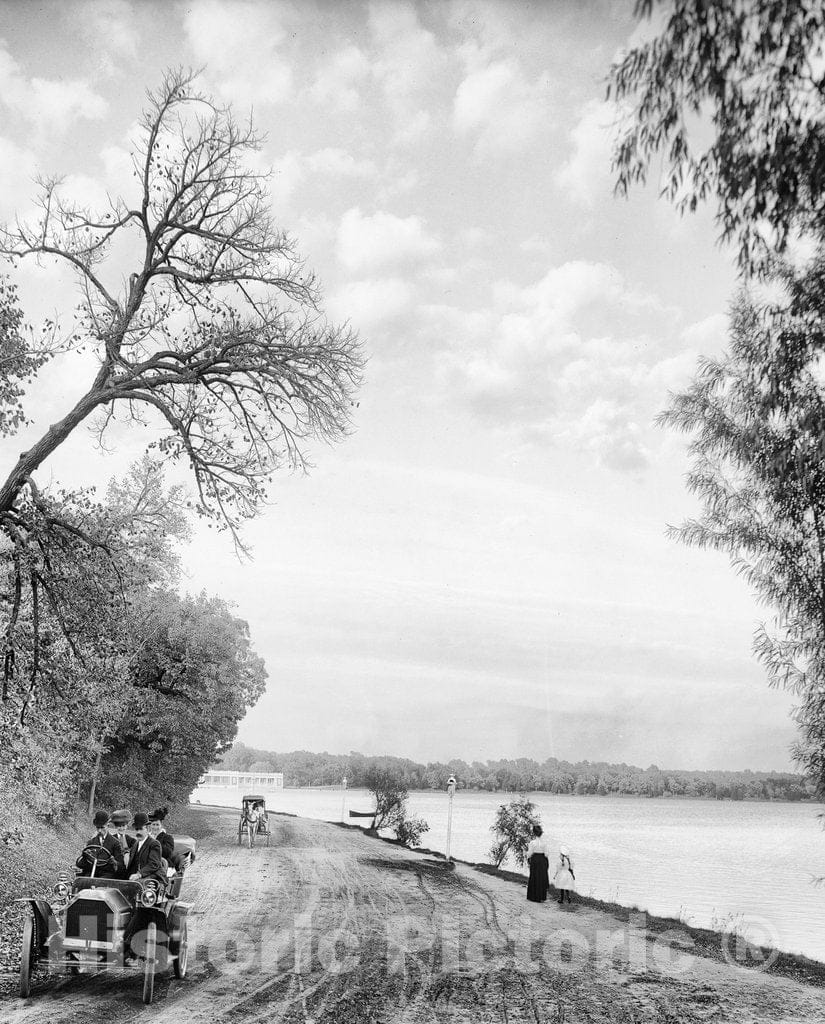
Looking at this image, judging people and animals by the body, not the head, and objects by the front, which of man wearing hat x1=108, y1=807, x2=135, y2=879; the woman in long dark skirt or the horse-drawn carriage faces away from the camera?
the woman in long dark skirt

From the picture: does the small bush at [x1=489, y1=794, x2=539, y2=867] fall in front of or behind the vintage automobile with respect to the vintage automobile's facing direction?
behind

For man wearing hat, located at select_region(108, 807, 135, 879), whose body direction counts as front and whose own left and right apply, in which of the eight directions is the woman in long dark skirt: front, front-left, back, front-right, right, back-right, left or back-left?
back-left

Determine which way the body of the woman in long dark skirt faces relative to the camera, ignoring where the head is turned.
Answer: away from the camera

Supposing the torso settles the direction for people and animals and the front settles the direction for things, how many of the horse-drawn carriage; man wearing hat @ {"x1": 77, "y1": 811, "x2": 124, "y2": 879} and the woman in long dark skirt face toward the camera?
2

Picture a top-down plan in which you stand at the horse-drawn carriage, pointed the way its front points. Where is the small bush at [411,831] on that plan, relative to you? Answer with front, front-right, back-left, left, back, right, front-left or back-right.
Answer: back-left
